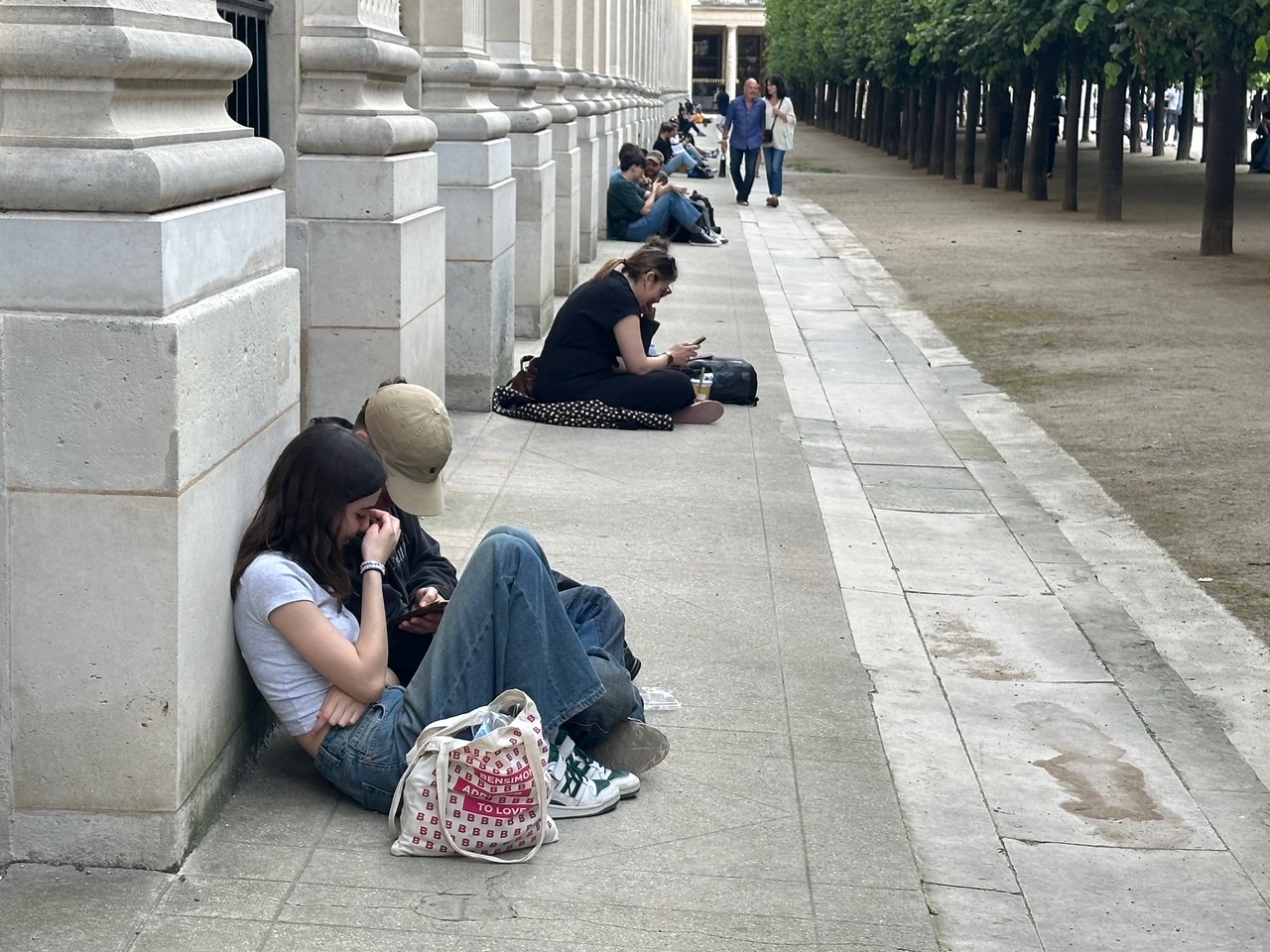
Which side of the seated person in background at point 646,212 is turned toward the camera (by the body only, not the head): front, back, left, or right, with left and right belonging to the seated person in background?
right

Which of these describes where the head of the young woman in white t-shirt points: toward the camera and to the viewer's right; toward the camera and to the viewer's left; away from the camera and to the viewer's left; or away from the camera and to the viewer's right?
toward the camera and to the viewer's right

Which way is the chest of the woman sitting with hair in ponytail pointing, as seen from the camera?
to the viewer's right

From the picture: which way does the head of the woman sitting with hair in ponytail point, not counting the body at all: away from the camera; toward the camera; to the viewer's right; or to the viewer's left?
to the viewer's right

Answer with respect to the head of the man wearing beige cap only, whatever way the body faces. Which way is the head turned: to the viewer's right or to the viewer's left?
to the viewer's right

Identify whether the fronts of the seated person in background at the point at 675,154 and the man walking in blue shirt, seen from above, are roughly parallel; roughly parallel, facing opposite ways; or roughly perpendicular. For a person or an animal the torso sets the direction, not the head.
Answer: roughly perpendicular

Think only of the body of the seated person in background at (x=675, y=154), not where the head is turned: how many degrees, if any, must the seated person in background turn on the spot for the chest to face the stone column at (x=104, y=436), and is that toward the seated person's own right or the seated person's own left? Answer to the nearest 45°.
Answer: approximately 90° to the seated person's own right

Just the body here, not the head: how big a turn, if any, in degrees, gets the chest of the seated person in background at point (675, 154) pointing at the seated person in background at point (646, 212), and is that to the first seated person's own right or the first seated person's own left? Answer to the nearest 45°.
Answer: approximately 90° to the first seated person's own right

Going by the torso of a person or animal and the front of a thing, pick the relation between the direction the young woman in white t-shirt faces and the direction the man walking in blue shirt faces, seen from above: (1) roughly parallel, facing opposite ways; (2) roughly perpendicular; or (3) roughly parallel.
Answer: roughly perpendicular

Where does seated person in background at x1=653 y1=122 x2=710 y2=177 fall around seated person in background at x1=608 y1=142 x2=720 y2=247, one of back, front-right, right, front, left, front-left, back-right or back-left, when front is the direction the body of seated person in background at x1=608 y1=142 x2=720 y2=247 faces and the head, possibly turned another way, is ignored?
left

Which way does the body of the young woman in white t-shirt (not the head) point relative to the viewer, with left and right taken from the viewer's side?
facing to the right of the viewer

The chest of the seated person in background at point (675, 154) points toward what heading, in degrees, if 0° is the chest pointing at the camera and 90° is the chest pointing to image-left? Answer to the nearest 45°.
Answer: approximately 270°
